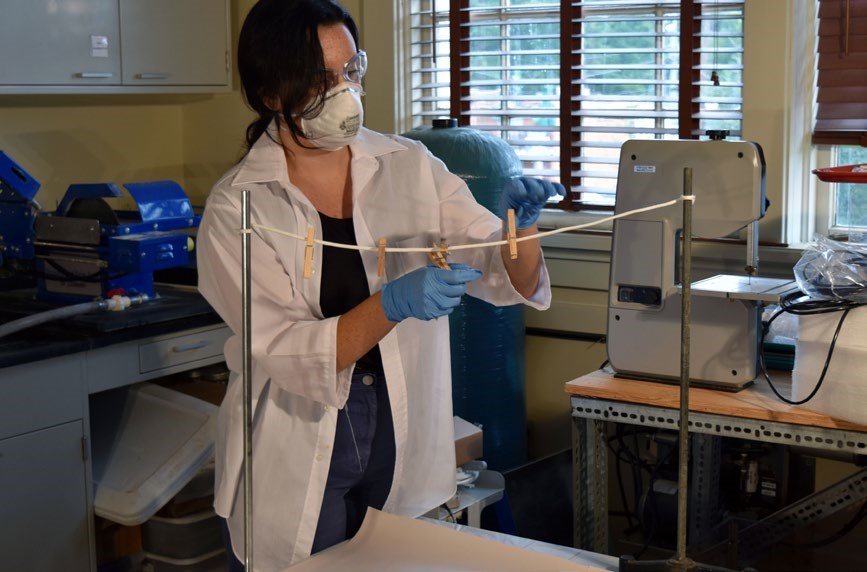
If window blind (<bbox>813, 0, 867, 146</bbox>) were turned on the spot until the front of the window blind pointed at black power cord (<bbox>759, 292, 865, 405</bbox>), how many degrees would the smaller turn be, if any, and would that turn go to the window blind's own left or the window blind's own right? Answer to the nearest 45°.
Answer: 0° — it already faces it

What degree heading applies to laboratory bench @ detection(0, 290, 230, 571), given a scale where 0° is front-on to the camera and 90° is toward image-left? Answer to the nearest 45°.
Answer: approximately 315°

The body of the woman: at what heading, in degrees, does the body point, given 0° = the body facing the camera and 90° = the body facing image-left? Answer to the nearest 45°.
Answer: approximately 315°

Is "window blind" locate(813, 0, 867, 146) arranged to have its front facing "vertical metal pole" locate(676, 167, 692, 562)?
yes

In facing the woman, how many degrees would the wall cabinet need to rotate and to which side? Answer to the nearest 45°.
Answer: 0° — it already faces them

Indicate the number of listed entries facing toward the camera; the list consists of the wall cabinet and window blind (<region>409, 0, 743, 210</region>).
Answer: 2

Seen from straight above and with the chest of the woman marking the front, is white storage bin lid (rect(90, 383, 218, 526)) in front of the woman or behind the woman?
behind
